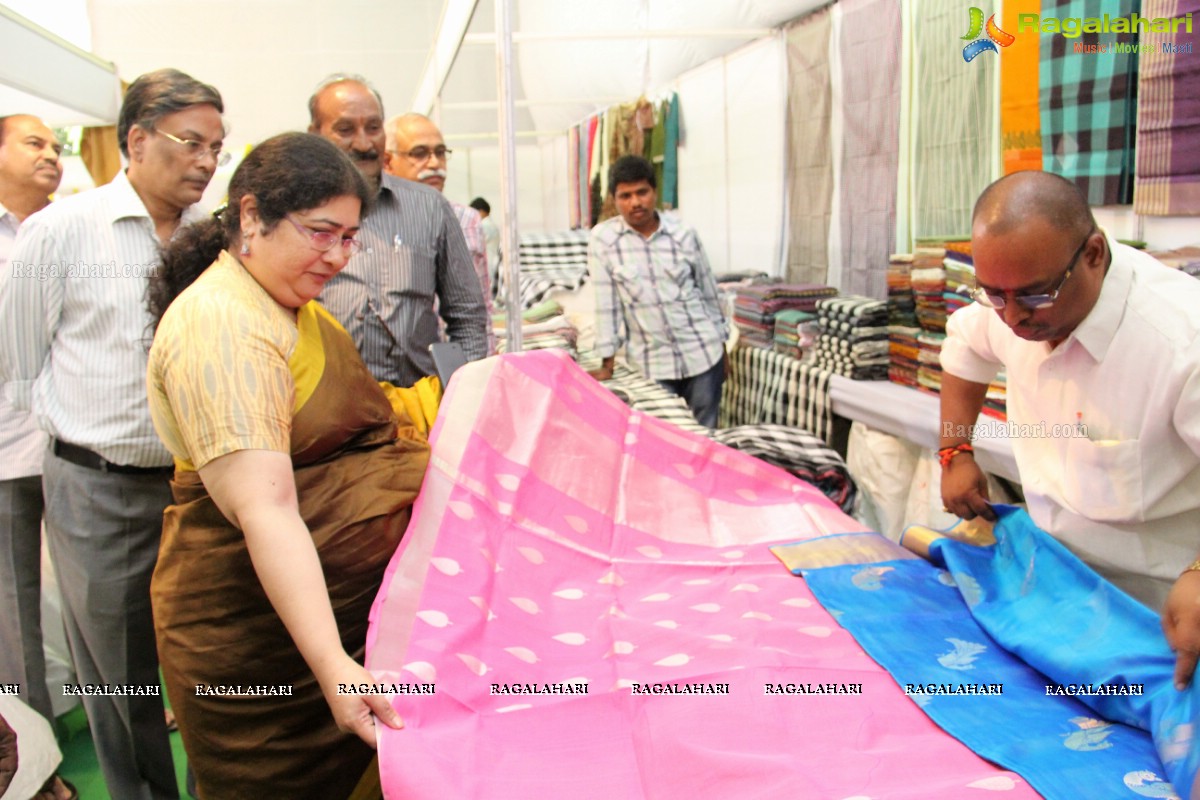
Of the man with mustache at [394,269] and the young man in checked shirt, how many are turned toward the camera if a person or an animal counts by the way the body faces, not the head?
2

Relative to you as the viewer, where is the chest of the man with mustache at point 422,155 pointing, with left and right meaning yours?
facing the viewer and to the right of the viewer

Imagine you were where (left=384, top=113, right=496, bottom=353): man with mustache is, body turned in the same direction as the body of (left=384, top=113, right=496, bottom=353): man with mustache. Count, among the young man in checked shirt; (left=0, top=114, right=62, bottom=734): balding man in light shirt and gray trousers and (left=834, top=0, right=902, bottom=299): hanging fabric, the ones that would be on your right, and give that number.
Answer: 1

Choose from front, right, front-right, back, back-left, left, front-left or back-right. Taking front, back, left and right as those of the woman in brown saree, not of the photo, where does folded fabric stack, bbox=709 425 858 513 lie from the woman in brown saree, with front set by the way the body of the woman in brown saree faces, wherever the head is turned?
left

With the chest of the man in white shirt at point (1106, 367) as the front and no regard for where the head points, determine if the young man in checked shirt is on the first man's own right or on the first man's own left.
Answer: on the first man's own right

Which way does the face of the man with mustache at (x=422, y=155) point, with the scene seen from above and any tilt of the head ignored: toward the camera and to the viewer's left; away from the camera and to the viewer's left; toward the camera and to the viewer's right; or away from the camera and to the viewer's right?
toward the camera and to the viewer's right

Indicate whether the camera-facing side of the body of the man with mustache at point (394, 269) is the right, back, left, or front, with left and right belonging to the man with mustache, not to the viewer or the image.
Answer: front

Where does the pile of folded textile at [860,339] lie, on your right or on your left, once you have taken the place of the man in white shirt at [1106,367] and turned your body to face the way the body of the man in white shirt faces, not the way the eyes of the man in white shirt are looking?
on your right

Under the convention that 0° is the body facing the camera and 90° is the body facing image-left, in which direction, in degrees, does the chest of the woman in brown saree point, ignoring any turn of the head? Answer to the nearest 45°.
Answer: approximately 315°

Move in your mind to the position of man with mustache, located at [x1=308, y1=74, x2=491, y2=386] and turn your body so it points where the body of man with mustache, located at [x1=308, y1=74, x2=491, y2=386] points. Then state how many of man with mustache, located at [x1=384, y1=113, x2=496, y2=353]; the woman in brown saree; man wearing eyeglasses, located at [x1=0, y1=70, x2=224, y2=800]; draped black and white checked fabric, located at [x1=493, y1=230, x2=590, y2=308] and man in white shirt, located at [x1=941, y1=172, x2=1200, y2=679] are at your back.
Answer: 2

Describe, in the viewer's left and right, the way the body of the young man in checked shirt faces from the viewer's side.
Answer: facing the viewer

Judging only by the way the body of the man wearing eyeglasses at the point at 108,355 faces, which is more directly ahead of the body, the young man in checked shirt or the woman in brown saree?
the woman in brown saree

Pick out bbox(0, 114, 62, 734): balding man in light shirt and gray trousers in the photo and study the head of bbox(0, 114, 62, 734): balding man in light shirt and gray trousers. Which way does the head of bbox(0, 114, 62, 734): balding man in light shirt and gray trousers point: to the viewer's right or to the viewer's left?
to the viewer's right

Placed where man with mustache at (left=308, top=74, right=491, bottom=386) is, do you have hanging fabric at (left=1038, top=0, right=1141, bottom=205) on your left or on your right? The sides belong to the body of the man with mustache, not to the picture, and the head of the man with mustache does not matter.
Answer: on your left

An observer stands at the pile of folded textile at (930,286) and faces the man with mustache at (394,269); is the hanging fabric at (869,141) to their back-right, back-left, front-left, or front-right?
back-right

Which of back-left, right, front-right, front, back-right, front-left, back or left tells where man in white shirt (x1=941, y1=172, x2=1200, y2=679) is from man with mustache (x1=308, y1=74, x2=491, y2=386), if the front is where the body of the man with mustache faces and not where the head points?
front-left
